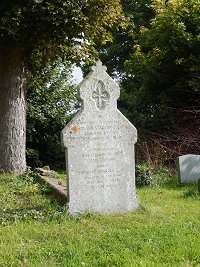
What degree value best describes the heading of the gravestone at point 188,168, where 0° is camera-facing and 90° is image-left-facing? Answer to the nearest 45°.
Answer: approximately 0°

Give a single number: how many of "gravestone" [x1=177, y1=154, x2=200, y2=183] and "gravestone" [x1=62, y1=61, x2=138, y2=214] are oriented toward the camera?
2

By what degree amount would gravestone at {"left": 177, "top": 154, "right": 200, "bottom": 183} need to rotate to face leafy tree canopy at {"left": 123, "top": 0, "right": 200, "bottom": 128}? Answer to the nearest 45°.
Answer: approximately 180°

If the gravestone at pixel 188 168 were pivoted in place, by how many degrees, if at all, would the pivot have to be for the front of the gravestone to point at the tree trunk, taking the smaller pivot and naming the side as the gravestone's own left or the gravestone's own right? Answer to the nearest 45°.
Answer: approximately 90° to the gravestone's own right
